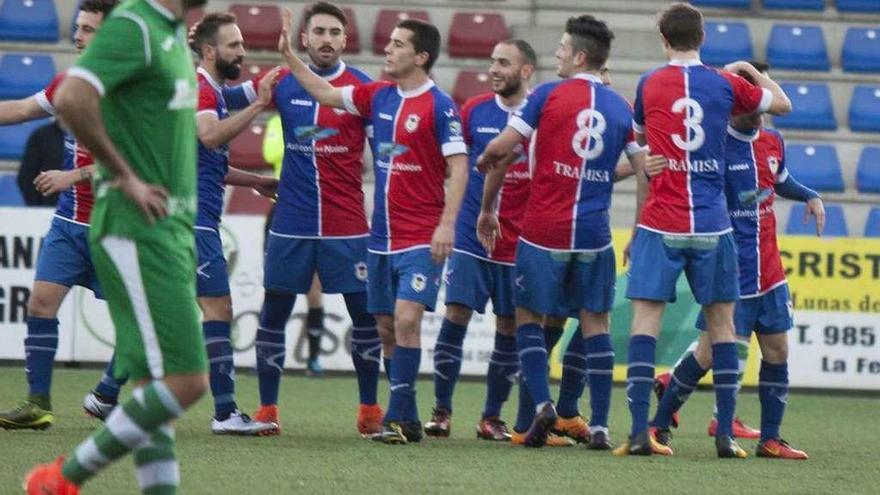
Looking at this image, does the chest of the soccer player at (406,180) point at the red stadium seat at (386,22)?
no

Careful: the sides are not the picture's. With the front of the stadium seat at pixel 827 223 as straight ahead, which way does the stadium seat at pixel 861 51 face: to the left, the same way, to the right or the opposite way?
the same way

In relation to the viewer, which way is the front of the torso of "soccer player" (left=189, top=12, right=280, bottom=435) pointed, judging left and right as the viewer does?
facing to the right of the viewer

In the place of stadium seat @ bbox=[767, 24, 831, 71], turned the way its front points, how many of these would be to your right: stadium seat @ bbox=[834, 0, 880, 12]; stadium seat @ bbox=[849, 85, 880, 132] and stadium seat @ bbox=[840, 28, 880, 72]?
0

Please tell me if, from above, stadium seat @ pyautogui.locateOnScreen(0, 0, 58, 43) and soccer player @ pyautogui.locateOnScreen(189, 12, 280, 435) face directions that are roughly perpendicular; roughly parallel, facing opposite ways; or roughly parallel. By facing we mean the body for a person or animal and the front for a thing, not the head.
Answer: roughly perpendicular

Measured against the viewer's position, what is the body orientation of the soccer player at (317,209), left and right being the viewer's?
facing the viewer

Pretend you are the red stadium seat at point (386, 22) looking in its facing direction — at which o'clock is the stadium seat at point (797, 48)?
The stadium seat is roughly at 9 o'clock from the red stadium seat.

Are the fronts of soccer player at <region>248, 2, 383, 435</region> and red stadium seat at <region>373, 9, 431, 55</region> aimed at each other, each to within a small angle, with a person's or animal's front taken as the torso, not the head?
no

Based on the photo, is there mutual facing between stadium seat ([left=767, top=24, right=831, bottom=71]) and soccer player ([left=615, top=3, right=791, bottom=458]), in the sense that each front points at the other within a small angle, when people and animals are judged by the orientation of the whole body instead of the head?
yes

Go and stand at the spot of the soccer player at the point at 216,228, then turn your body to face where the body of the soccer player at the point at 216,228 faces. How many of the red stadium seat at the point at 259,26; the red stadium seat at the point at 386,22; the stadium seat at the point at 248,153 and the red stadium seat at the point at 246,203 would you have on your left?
4

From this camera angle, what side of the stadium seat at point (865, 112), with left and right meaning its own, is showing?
front

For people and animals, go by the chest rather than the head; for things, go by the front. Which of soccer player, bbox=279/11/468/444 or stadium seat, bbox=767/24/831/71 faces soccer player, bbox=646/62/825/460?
the stadium seat

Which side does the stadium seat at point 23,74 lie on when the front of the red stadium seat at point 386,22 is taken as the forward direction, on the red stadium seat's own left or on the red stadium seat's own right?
on the red stadium seat's own right

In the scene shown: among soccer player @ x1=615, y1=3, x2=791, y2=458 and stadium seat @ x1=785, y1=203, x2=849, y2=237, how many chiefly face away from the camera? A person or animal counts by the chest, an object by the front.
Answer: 1

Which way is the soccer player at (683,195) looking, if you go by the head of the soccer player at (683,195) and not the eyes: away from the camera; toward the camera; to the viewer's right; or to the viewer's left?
away from the camera

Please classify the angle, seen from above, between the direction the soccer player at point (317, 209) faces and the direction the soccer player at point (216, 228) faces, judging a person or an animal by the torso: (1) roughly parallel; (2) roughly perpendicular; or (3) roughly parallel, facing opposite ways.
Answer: roughly perpendicular
